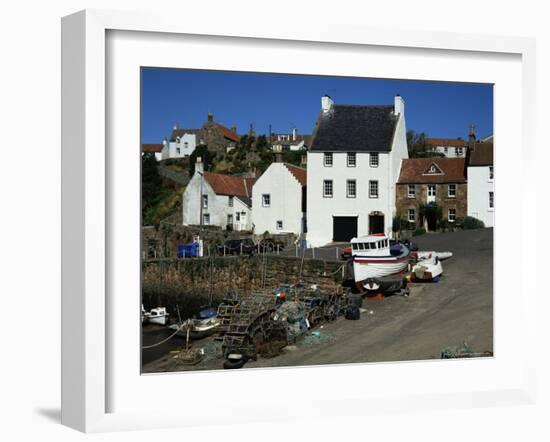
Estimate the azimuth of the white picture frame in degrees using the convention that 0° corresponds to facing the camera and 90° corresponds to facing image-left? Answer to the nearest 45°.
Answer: approximately 315°
